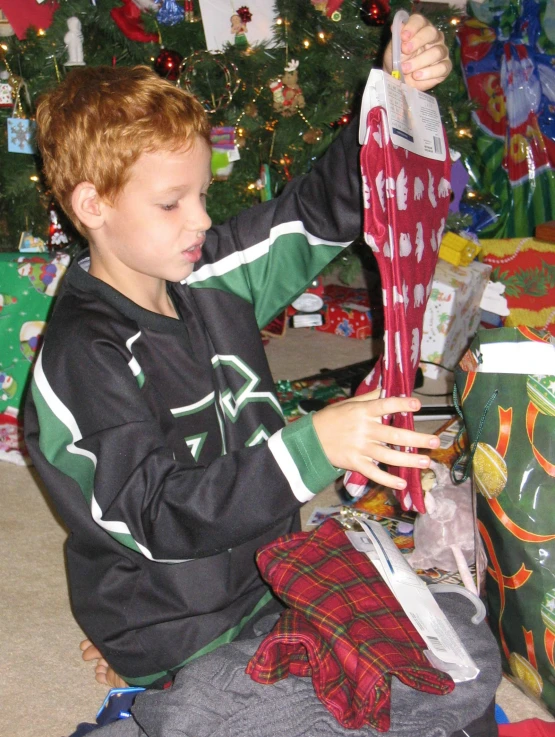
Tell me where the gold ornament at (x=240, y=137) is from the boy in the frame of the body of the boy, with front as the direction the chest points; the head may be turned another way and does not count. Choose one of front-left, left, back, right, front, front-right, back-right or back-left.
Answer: back-left

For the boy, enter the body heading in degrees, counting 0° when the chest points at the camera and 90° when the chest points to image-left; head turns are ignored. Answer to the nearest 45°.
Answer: approximately 315°

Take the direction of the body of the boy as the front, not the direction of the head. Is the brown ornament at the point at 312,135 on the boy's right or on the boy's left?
on the boy's left

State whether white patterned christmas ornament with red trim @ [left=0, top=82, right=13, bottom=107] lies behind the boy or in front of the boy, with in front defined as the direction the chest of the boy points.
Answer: behind

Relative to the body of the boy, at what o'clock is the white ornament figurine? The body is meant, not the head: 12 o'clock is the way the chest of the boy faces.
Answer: The white ornament figurine is roughly at 7 o'clock from the boy.

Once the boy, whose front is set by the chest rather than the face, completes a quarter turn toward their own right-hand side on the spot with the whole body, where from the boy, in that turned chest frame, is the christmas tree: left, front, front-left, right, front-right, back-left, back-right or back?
back-right
